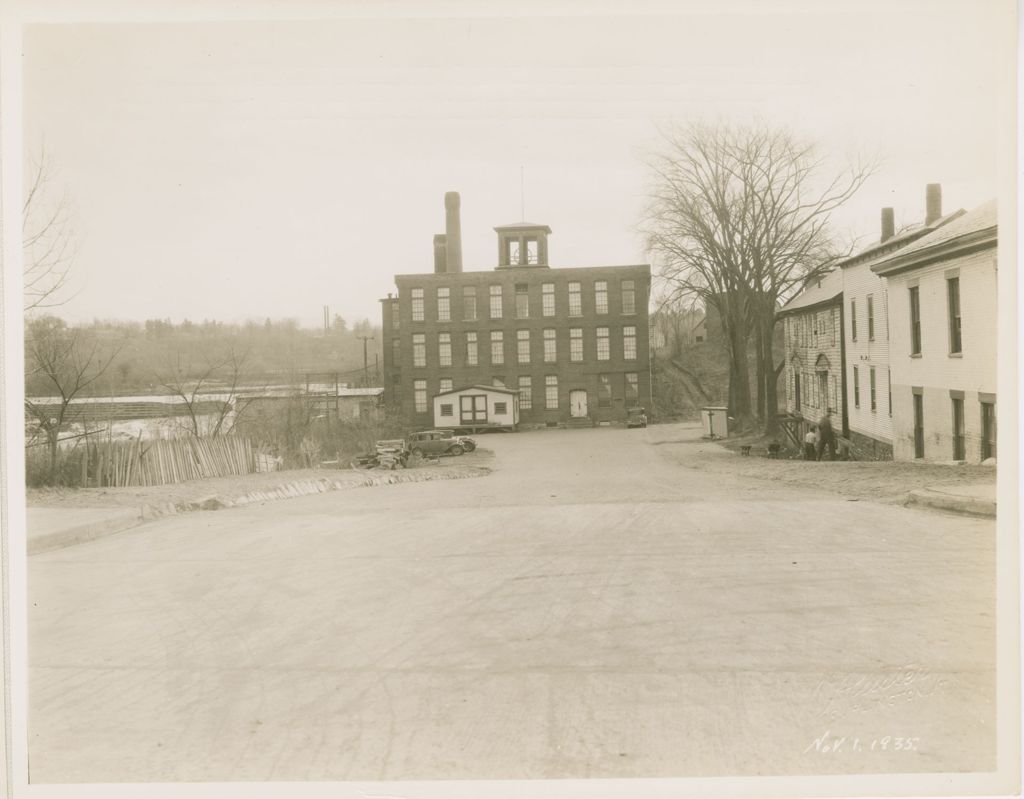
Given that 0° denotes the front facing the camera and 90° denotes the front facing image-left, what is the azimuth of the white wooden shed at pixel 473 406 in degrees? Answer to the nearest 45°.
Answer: approximately 0°

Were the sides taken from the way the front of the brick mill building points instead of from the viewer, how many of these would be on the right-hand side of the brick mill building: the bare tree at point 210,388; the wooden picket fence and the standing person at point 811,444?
2

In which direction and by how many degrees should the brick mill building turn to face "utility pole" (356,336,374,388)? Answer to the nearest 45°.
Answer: approximately 90° to its right

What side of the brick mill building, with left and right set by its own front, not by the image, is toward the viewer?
front

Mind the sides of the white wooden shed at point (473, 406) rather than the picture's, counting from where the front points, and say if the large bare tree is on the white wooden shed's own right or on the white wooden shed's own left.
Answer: on the white wooden shed's own left

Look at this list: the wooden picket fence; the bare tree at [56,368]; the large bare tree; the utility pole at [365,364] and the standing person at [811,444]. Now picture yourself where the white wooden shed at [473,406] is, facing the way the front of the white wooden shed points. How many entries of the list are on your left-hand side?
2

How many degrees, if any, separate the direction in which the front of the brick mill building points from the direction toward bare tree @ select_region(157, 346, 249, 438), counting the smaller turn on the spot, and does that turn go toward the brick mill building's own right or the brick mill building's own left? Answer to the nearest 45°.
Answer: approximately 90° to the brick mill building's own right

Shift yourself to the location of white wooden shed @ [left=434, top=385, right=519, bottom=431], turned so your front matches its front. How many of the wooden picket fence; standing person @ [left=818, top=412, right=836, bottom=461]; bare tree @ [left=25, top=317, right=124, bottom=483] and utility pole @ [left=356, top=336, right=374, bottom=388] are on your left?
1

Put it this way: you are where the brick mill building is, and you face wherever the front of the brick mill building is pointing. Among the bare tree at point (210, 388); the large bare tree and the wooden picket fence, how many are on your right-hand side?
2

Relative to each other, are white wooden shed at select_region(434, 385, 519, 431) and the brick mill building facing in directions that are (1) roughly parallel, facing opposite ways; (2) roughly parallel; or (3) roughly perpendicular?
roughly parallel
